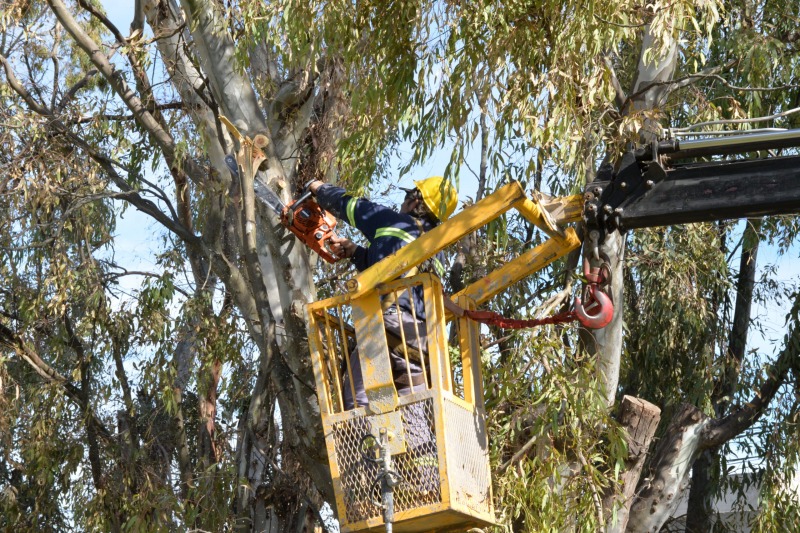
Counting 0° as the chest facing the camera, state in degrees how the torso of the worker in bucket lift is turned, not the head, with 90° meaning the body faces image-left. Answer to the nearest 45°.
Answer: approximately 90°

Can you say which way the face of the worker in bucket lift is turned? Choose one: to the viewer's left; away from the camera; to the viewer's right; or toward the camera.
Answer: to the viewer's left
